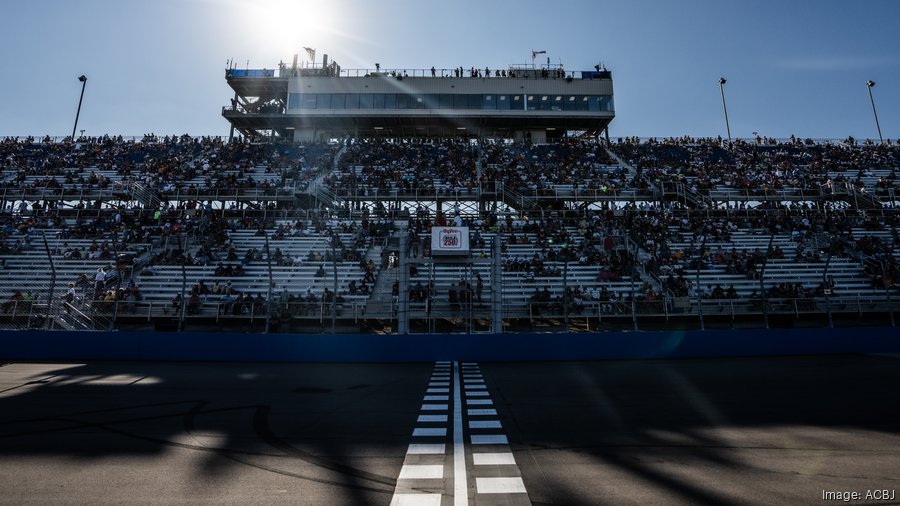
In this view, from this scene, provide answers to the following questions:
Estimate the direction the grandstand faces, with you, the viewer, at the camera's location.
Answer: facing the viewer

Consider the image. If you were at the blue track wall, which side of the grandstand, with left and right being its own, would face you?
front
